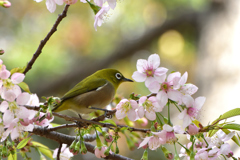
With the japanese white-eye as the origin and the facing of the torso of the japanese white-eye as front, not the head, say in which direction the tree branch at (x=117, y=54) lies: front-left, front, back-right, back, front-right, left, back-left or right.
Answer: left

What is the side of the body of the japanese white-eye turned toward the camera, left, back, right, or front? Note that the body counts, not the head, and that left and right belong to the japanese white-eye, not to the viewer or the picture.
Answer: right

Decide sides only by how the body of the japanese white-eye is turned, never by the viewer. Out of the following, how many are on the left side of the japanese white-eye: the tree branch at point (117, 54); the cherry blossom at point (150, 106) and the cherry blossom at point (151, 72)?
1

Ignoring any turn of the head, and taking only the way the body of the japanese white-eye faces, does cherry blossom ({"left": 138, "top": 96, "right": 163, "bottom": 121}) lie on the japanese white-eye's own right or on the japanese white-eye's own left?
on the japanese white-eye's own right

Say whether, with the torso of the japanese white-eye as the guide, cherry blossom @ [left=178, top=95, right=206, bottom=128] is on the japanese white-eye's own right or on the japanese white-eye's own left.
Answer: on the japanese white-eye's own right

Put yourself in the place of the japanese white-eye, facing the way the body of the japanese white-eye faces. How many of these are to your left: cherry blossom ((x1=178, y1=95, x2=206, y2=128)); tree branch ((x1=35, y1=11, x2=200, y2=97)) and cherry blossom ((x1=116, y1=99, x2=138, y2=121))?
1
